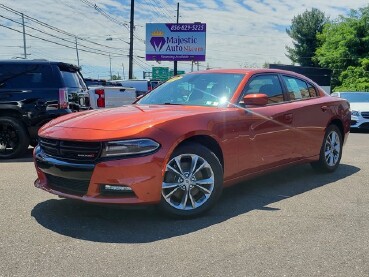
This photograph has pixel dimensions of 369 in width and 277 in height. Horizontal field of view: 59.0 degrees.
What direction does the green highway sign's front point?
toward the camera

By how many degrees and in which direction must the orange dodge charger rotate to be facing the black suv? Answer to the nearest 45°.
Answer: approximately 90° to its right

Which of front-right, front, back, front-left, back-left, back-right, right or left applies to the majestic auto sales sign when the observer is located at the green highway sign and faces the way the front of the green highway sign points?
front

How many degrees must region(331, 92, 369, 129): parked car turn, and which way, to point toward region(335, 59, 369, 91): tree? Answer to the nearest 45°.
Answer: approximately 135° to its left

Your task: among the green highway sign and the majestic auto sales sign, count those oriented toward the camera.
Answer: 2

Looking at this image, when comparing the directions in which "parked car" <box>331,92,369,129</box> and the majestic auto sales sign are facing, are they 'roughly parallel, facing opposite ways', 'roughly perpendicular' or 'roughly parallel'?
roughly parallel

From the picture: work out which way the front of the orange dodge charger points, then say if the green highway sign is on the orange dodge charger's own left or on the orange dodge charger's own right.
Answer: on the orange dodge charger's own right

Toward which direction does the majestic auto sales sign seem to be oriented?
toward the camera

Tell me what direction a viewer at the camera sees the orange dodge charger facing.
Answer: facing the viewer and to the left of the viewer

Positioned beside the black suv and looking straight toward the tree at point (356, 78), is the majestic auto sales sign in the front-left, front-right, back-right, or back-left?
front-left

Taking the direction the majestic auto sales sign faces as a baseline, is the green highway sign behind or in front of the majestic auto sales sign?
behind

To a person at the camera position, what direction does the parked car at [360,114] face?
facing the viewer and to the right of the viewer

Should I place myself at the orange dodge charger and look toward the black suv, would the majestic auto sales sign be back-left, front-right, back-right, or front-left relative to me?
front-right
